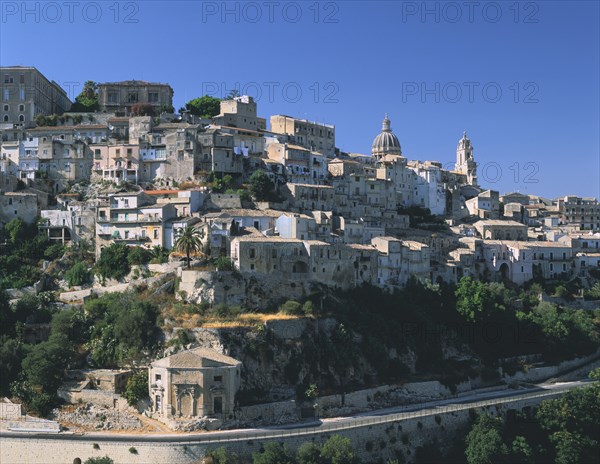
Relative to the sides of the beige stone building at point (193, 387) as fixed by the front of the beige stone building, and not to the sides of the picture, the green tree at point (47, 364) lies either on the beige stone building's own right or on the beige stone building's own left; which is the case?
on the beige stone building's own right

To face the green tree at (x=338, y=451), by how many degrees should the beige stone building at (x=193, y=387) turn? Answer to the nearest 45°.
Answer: approximately 90° to its left

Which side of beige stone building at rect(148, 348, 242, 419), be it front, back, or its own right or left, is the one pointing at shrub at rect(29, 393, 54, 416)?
right

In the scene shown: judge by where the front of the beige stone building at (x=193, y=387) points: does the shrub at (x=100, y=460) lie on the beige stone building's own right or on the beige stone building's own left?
on the beige stone building's own right

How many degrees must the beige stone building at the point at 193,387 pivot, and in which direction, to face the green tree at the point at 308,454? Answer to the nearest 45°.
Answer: approximately 45° to its left

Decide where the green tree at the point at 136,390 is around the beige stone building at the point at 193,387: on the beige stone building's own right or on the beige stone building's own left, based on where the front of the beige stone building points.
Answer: on the beige stone building's own right

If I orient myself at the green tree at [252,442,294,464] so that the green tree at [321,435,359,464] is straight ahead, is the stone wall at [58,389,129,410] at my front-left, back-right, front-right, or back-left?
back-left

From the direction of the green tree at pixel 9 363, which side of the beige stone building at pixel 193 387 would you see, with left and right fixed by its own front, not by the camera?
right

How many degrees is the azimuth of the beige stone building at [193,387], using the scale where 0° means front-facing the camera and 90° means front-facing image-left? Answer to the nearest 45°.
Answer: approximately 0°

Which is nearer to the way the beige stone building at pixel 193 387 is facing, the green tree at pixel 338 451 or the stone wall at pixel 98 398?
the green tree
